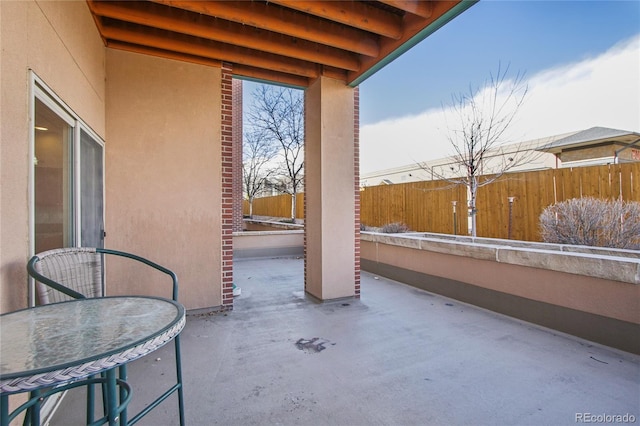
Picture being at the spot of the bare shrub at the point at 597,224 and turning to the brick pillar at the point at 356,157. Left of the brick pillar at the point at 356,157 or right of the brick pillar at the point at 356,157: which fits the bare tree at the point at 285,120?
right

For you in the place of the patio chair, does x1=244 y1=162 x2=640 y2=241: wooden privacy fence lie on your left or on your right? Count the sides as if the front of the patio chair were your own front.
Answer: on your left

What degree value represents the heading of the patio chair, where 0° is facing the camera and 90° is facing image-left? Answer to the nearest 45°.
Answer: approximately 315°

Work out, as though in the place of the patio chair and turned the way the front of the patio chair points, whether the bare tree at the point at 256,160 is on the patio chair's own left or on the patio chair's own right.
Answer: on the patio chair's own left

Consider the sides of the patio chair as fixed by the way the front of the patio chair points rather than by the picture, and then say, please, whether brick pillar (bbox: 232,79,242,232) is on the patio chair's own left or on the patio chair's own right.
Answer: on the patio chair's own left
